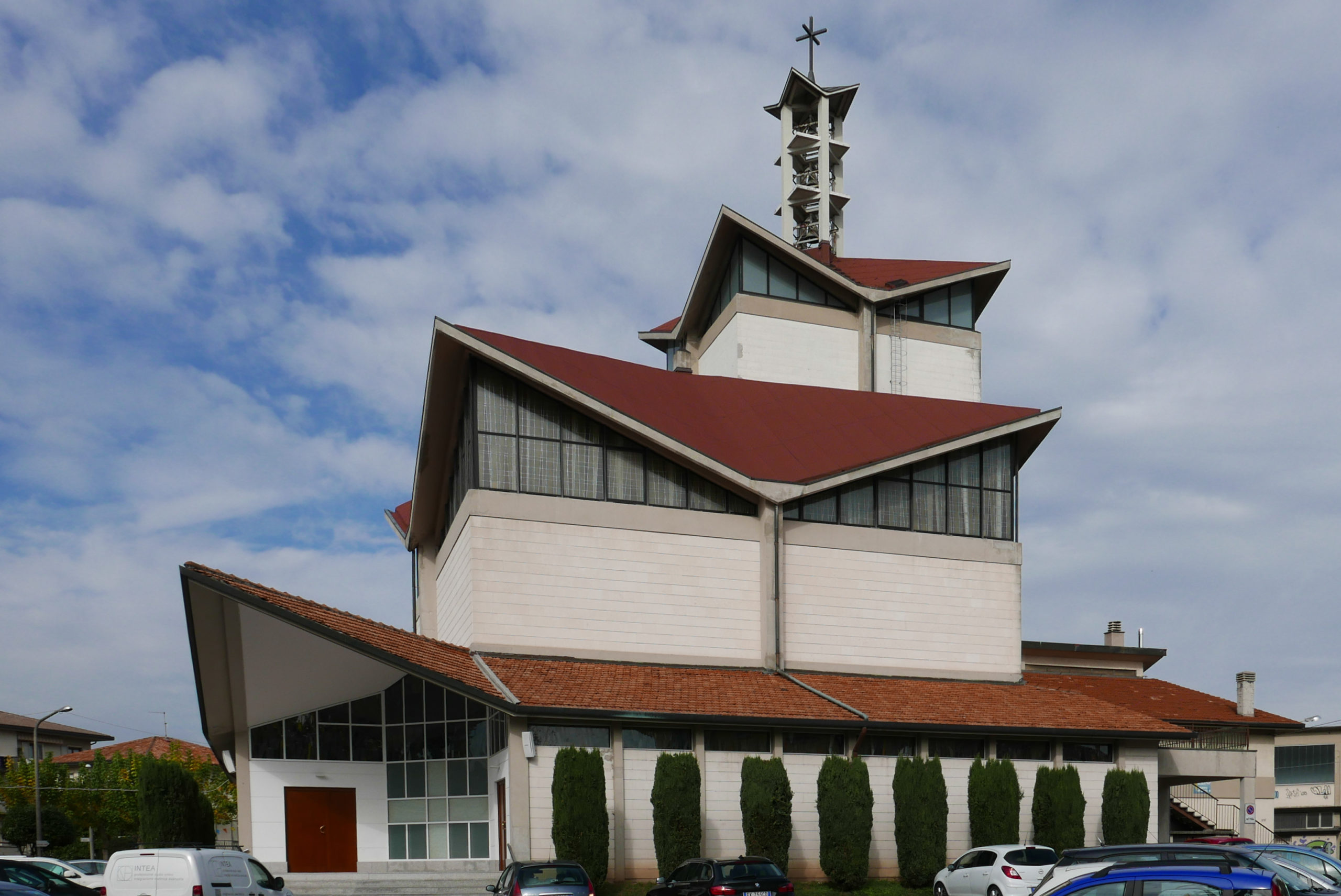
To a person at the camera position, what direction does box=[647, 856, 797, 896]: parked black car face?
facing away from the viewer and to the left of the viewer

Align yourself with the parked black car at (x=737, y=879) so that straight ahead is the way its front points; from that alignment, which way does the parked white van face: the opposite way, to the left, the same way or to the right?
to the right

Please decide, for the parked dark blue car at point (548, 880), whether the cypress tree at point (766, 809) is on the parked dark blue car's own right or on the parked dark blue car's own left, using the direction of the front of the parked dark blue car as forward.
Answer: on the parked dark blue car's own right

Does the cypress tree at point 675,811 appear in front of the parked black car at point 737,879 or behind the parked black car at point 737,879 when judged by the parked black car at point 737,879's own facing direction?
in front

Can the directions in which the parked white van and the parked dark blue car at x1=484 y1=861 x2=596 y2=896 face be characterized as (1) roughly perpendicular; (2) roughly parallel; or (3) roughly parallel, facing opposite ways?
roughly perpendicular

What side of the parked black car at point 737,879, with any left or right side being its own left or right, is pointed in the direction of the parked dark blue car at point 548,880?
left

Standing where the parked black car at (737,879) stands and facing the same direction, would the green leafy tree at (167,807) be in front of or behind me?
in front

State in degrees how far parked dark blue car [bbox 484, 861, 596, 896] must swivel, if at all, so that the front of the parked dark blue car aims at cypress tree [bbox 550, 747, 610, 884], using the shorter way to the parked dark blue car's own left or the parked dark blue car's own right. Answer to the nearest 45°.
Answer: approximately 45° to the parked dark blue car's own right
